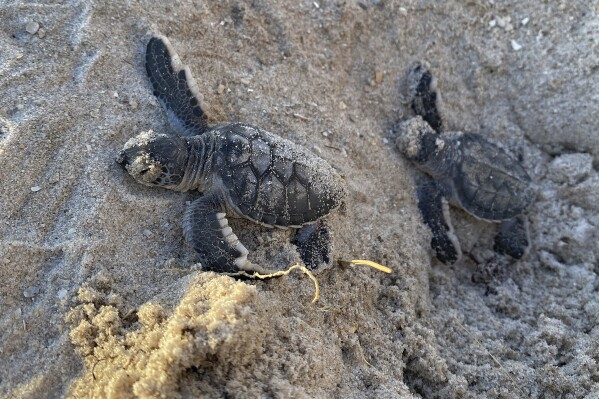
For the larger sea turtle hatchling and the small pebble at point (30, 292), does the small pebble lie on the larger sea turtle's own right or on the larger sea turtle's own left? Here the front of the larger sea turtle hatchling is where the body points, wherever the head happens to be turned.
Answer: on the larger sea turtle's own left

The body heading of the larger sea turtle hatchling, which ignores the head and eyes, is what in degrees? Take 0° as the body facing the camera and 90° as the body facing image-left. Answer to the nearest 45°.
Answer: approximately 90°
